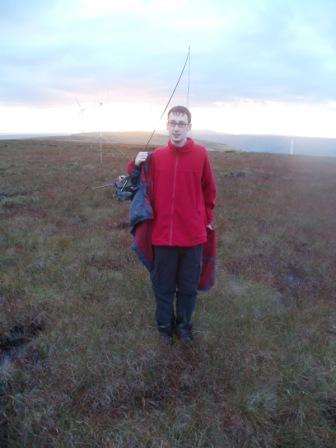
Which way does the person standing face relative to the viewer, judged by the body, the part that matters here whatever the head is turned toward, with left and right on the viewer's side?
facing the viewer
